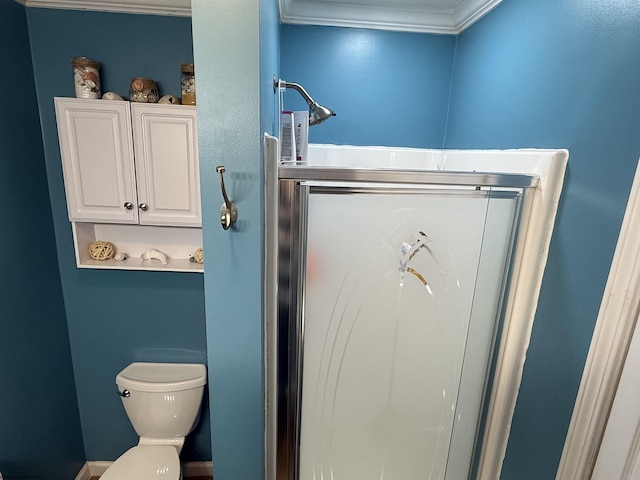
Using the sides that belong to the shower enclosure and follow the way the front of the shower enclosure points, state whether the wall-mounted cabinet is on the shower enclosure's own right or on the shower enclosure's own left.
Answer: on the shower enclosure's own right

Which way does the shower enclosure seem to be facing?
toward the camera

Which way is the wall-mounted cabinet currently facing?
toward the camera

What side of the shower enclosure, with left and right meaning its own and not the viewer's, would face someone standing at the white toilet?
right

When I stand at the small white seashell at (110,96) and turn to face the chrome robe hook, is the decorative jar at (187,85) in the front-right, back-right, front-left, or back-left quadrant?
front-left

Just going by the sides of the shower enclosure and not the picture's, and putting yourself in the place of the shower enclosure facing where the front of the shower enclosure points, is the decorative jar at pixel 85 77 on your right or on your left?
on your right

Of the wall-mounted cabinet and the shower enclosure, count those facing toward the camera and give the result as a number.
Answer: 2

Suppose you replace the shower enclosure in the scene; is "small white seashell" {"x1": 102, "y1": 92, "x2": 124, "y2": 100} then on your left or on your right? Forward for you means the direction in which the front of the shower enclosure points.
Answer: on your right
